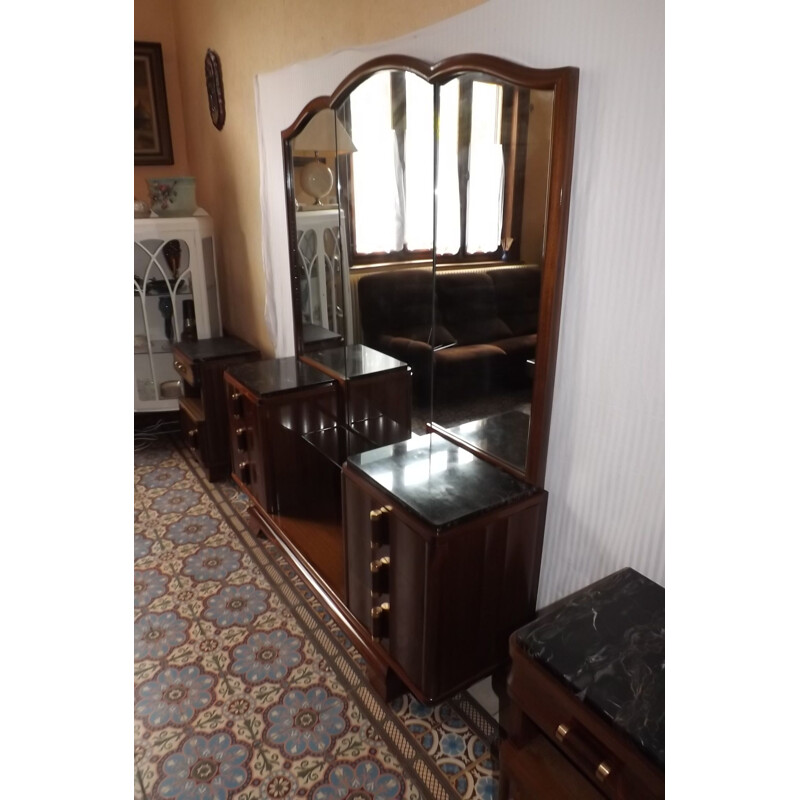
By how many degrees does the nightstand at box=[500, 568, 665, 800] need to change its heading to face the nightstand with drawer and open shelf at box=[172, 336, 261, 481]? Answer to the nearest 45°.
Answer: approximately 90° to its right

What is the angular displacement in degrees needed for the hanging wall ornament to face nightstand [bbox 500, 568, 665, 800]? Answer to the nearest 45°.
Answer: approximately 45° to its left

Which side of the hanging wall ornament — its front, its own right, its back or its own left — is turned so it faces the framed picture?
right

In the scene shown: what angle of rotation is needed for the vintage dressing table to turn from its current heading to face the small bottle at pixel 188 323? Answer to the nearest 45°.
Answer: approximately 90° to its right

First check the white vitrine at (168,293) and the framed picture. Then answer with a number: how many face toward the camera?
2

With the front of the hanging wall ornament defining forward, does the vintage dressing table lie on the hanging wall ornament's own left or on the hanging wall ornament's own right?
on the hanging wall ornament's own left

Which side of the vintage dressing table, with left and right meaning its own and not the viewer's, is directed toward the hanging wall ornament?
right
